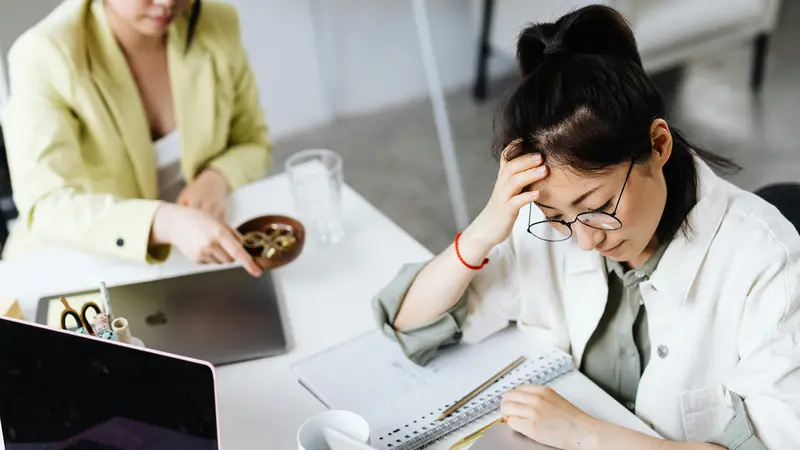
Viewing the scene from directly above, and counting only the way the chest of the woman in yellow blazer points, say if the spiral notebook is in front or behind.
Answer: in front

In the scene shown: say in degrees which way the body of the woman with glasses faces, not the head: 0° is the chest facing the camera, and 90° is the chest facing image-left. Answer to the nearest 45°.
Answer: approximately 45°

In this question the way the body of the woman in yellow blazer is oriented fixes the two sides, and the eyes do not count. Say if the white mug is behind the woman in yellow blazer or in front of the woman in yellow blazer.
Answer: in front

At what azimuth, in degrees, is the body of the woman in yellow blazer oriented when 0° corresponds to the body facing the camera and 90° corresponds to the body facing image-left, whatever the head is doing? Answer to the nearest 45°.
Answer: approximately 315°

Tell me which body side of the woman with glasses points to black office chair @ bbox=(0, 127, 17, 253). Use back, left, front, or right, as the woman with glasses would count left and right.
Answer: right
